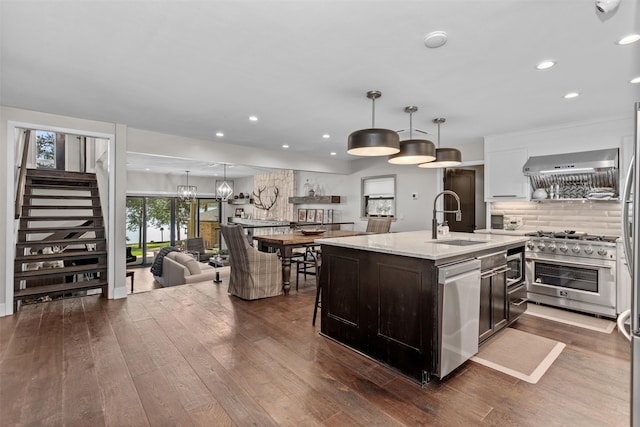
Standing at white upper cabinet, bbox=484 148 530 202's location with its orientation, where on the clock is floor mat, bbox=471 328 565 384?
The floor mat is roughly at 12 o'clock from the white upper cabinet.

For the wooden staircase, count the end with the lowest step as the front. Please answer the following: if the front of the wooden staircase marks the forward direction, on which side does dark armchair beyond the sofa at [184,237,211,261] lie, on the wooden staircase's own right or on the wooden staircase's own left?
on the wooden staircase's own left

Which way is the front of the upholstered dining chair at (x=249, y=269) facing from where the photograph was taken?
facing away from the viewer and to the right of the viewer

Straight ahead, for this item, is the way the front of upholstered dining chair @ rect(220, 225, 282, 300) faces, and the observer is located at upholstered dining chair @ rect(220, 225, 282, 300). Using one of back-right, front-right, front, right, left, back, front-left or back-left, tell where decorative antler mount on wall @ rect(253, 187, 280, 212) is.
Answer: front-left

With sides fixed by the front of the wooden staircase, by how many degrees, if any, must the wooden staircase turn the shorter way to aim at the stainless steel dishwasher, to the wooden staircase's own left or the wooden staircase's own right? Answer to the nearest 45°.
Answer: approximately 45° to the wooden staircase's own left

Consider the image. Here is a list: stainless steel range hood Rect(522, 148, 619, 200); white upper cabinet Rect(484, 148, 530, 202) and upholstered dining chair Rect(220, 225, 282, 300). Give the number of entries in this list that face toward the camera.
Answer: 2

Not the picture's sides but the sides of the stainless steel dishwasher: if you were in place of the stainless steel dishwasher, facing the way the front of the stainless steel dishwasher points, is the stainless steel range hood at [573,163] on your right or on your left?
on your left

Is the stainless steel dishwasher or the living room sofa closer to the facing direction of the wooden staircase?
the stainless steel dishwasher

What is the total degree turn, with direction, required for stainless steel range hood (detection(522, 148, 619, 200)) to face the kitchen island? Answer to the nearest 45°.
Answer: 0° — it already faces it

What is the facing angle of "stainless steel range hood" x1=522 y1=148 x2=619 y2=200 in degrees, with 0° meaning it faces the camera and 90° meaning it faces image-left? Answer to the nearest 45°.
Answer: approximately 0°

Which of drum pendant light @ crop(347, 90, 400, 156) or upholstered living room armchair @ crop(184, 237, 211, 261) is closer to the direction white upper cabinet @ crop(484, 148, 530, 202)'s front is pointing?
the drum pendant light

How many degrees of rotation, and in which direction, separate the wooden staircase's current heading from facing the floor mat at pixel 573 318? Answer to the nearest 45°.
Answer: approximately 45° to its left

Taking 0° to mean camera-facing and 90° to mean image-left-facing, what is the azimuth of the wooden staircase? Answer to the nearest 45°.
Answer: approximately 0°

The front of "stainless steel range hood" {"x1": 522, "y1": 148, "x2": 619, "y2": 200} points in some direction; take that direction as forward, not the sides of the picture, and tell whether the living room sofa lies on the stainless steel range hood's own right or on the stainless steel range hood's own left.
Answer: on the stainless steel range hood's own right
